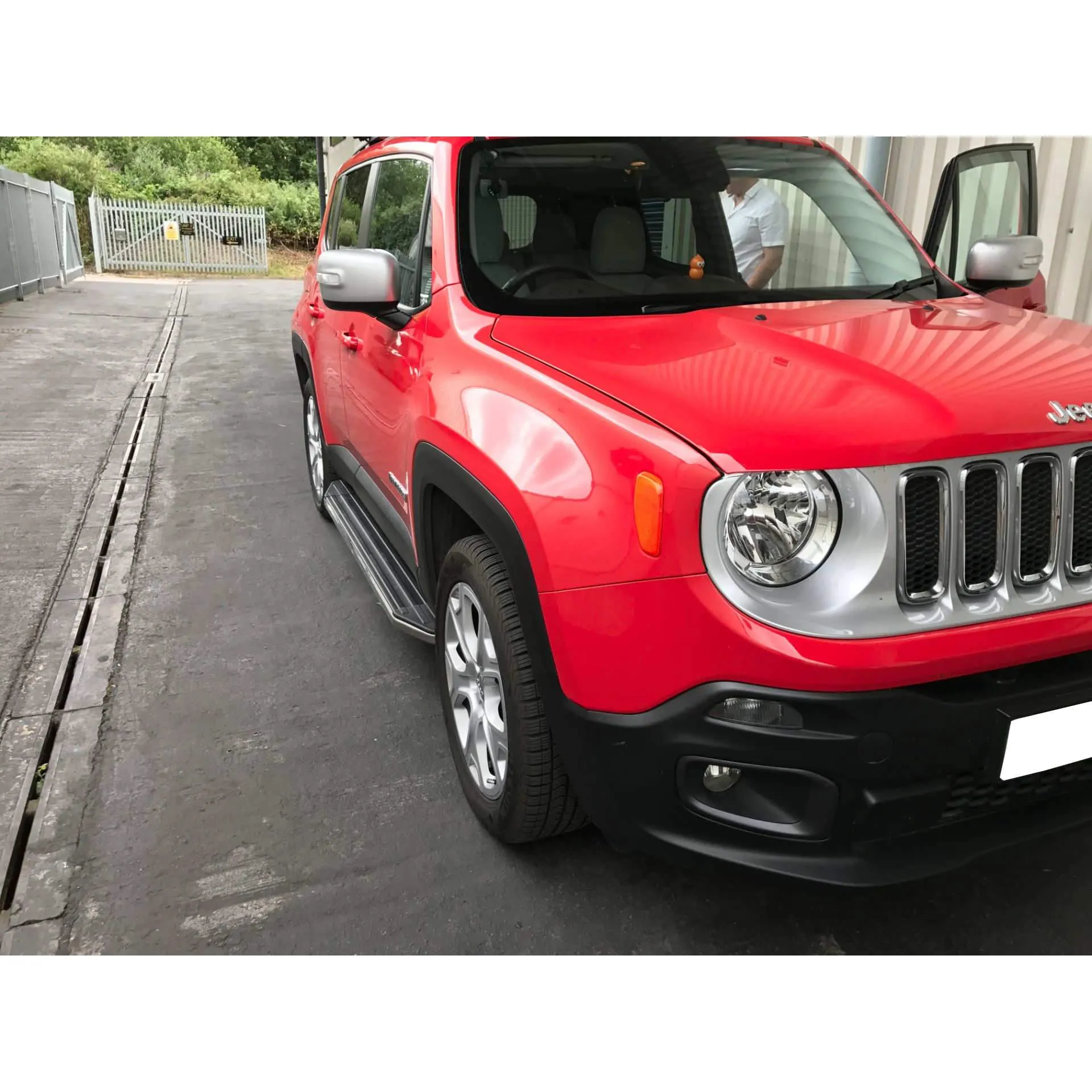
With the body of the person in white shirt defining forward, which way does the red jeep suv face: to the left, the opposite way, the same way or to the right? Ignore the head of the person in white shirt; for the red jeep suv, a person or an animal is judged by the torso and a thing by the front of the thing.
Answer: to the left

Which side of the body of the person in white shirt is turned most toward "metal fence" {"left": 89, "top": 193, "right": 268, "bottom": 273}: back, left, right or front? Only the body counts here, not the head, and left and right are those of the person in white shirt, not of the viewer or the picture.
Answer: right

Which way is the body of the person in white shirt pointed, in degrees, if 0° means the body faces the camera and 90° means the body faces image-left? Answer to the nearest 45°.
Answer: approximately 45°

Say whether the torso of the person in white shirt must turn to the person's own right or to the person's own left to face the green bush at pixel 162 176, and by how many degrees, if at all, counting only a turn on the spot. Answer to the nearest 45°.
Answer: approximately 90° to the person's own right

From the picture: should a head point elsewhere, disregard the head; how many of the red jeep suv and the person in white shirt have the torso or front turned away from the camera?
0

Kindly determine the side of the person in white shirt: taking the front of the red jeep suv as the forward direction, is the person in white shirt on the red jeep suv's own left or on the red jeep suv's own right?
on the red jeep suv's own left

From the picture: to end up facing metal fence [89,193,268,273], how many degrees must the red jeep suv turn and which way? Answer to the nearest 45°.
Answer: approximately 180°

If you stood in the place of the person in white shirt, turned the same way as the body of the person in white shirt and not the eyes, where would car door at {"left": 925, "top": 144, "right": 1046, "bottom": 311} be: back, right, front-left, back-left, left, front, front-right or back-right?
left
